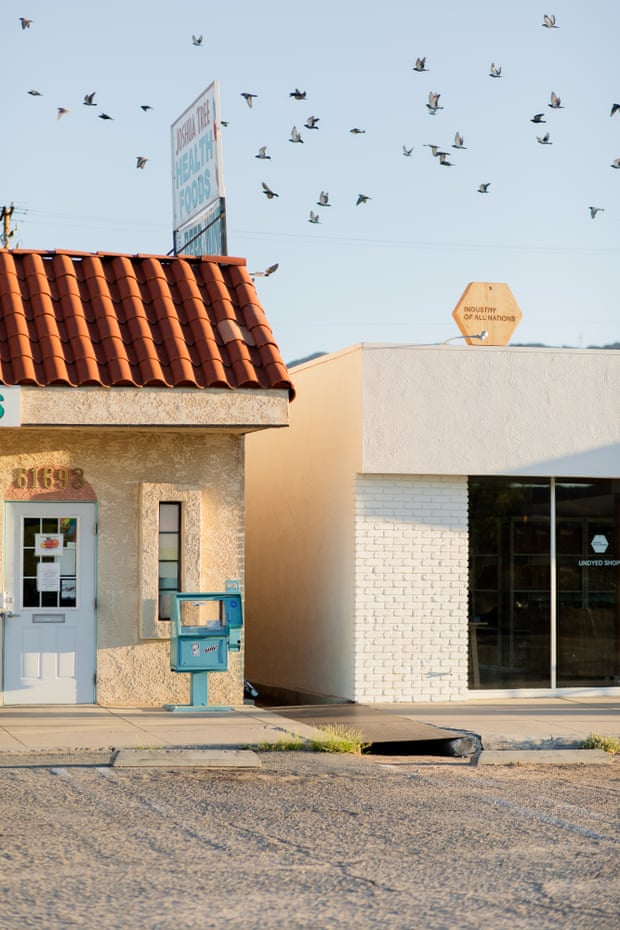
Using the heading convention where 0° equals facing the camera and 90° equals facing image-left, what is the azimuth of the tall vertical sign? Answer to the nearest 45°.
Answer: approximately 45°

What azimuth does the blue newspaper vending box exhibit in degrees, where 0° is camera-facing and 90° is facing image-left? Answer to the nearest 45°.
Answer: approximately 0°

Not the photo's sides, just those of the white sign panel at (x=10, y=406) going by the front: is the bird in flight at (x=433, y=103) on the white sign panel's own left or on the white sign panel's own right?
on the white sign panel's own left

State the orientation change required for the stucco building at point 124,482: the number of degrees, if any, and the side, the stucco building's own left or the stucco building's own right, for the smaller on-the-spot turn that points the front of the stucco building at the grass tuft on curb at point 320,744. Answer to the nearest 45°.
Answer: approximately 45° to the stucco building's own left
